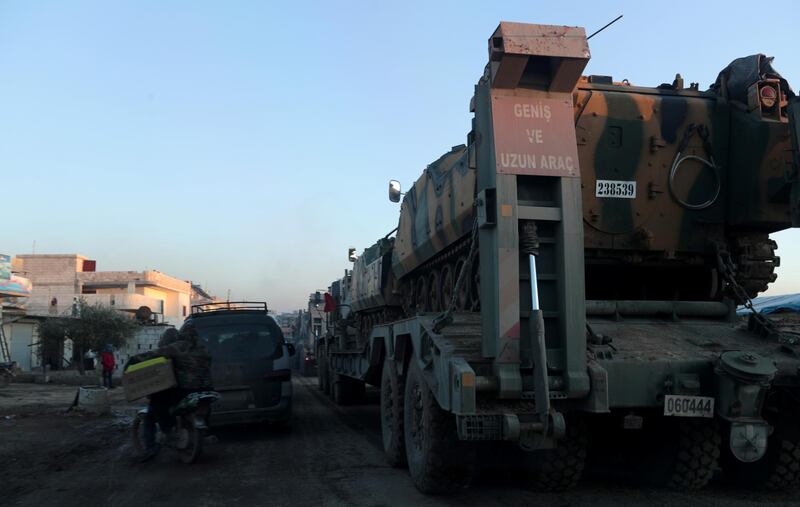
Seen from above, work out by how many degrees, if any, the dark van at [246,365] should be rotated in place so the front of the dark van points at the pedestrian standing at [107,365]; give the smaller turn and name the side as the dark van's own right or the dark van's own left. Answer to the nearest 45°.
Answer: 0° — it already faces them

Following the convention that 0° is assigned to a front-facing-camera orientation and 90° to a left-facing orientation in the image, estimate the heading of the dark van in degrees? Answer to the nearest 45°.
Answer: approximately 180°

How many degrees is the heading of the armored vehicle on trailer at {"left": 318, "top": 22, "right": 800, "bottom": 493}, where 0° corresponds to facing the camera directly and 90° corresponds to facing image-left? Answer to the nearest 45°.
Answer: approximately 135°

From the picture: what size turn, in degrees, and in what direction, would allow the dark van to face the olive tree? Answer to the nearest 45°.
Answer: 0° — it already faces it

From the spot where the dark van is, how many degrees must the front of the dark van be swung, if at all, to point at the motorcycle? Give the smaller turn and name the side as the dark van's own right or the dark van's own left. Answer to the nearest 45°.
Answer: approximately 180°

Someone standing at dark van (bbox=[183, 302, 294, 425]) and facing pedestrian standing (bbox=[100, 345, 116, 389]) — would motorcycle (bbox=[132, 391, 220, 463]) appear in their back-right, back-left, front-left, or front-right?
back-left
